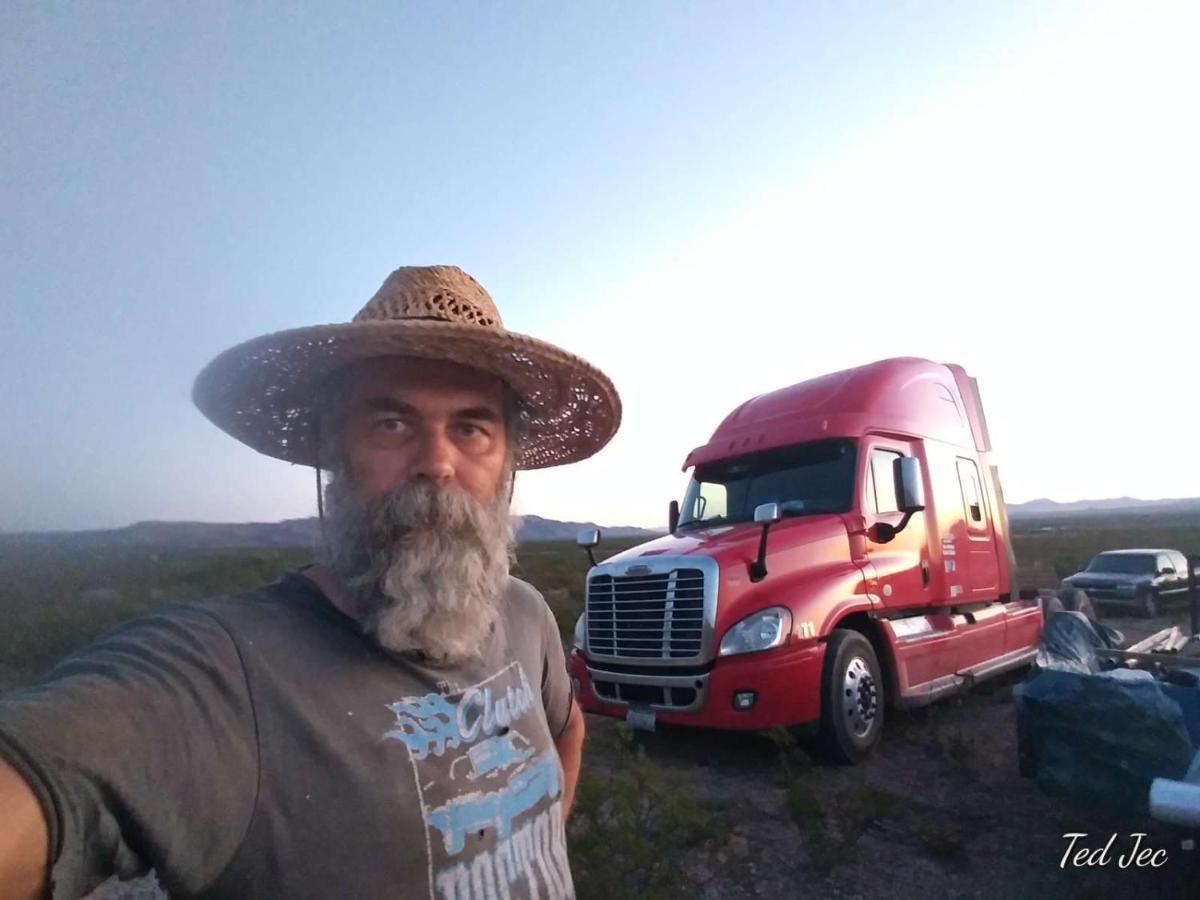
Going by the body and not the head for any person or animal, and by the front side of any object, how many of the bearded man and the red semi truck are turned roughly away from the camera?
0

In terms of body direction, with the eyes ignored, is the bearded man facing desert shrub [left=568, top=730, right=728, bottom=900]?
no

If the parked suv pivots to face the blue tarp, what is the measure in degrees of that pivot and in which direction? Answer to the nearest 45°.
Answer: approximately 45° to its left

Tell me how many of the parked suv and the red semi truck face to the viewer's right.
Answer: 0

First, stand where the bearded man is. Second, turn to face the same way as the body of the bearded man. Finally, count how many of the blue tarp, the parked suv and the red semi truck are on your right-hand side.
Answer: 0

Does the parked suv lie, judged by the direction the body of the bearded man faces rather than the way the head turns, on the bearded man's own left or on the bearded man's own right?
on the bearded man's own left

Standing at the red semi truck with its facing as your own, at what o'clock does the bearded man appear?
The bearded man is roughly at 11 o'clock from the red semi truck.

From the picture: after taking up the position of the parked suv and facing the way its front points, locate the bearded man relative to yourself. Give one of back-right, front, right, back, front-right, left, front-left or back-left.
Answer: front-left

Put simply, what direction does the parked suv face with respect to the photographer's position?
facing the viewer and to the left of the viewer

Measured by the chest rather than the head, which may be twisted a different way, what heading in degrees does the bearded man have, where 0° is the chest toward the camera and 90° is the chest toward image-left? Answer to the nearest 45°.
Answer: approximately 315°

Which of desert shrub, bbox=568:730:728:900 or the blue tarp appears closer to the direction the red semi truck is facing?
the desert shrub

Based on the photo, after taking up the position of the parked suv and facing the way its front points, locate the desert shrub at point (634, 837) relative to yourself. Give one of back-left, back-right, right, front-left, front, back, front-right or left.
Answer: front-left

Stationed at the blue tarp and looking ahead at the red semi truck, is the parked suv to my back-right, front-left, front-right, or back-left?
front-right

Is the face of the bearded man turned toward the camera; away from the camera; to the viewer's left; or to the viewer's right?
toward the camera

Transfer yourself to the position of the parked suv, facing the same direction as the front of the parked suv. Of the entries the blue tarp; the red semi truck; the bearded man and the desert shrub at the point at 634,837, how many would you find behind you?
0

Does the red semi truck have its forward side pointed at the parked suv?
no

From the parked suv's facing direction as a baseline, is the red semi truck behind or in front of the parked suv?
in front

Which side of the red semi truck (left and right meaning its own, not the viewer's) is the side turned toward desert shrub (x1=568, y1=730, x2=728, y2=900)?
front

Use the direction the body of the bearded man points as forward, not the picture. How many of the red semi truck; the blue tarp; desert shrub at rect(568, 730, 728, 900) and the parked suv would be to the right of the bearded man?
0

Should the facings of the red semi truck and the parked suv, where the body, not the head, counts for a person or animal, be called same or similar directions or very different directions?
same or similar directions

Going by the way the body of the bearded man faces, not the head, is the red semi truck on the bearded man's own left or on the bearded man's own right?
on the bearded man's own left
